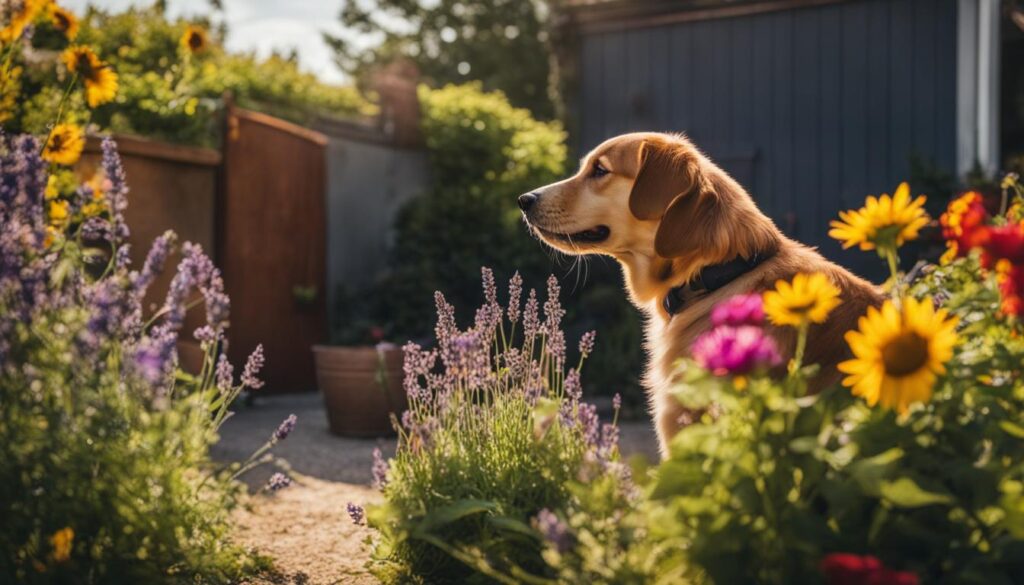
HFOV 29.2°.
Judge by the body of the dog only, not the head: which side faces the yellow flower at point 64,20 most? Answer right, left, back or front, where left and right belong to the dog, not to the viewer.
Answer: front

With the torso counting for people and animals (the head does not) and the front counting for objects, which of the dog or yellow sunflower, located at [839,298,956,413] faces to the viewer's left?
the dog

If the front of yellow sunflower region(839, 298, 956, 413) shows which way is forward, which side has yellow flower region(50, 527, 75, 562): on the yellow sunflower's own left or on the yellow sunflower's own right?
on the yellow sunflower's own right

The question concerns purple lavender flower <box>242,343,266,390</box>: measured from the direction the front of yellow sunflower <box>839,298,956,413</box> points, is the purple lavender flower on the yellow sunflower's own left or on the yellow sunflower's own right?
on the yellow sunflower's own right

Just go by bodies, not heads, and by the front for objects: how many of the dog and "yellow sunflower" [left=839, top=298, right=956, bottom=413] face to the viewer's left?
1

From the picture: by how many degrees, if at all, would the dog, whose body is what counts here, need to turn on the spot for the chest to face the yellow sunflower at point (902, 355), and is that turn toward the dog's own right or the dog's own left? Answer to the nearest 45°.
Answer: approximately 90° to the dog's own left

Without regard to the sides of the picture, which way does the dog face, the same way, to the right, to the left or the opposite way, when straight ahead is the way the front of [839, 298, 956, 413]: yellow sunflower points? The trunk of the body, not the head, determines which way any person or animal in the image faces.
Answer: to the right

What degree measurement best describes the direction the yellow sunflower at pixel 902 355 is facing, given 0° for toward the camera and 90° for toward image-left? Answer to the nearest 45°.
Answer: approximately 0°

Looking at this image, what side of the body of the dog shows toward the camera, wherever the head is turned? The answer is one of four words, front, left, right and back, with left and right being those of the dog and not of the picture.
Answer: left

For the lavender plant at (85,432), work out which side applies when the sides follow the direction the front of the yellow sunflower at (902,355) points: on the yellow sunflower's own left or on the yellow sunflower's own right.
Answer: on the yellow sunflower's own right
